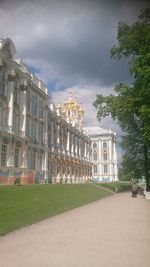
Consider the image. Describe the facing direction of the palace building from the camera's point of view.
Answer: facing the viewer and to the right of the viewer

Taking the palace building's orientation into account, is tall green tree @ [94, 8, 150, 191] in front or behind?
in front
